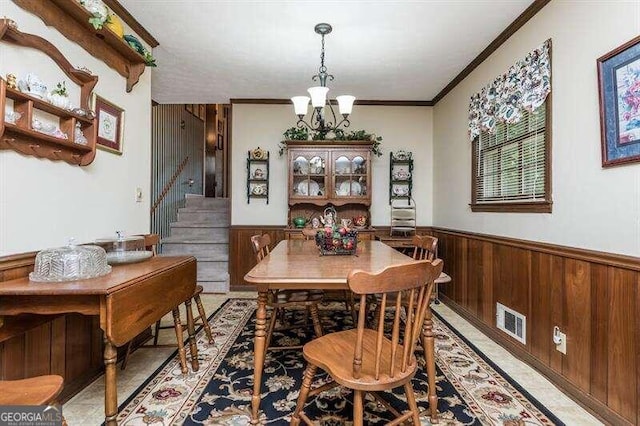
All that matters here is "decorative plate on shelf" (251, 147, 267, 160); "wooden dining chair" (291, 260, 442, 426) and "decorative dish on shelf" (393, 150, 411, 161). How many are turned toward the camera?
2

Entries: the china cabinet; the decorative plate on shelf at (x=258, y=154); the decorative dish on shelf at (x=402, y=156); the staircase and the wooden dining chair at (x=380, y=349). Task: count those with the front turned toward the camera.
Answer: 4

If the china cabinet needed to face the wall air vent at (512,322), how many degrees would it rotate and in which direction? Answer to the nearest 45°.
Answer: approximately 45° to its left

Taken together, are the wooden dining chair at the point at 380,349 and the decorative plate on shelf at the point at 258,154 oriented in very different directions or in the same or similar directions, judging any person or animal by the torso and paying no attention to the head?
very different directions

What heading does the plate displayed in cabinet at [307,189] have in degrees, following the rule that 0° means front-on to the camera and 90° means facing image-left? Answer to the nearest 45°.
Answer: approximately 0°

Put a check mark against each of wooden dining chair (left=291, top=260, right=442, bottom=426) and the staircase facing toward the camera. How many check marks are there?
1

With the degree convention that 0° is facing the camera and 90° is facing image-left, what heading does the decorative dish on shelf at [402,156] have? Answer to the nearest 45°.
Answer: approximately 0°

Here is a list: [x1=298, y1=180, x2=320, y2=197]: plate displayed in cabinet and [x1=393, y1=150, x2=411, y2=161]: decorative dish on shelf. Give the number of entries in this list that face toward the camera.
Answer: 2
